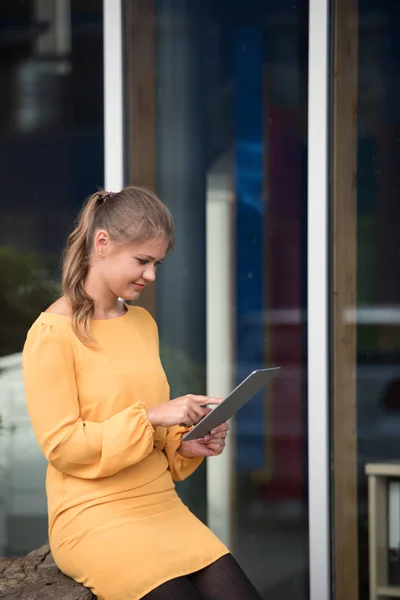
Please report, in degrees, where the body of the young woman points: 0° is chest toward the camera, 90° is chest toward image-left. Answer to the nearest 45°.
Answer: approximately 315°

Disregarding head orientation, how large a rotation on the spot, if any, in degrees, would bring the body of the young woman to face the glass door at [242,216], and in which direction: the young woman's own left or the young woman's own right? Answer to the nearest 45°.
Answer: approximately 135° to the young woman's own left

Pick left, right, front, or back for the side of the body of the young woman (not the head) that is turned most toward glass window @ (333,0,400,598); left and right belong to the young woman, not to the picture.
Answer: left
